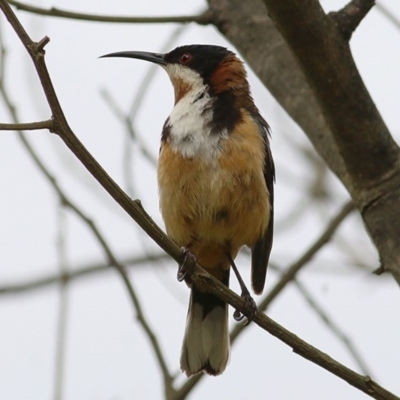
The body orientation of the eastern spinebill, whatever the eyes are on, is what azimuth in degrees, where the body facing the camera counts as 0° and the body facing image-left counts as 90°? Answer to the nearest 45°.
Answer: approximately 45°

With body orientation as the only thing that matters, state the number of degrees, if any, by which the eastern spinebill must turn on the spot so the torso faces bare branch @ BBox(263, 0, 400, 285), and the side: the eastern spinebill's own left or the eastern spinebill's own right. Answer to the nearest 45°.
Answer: approximately 90° to the eastern spinebill's own left
